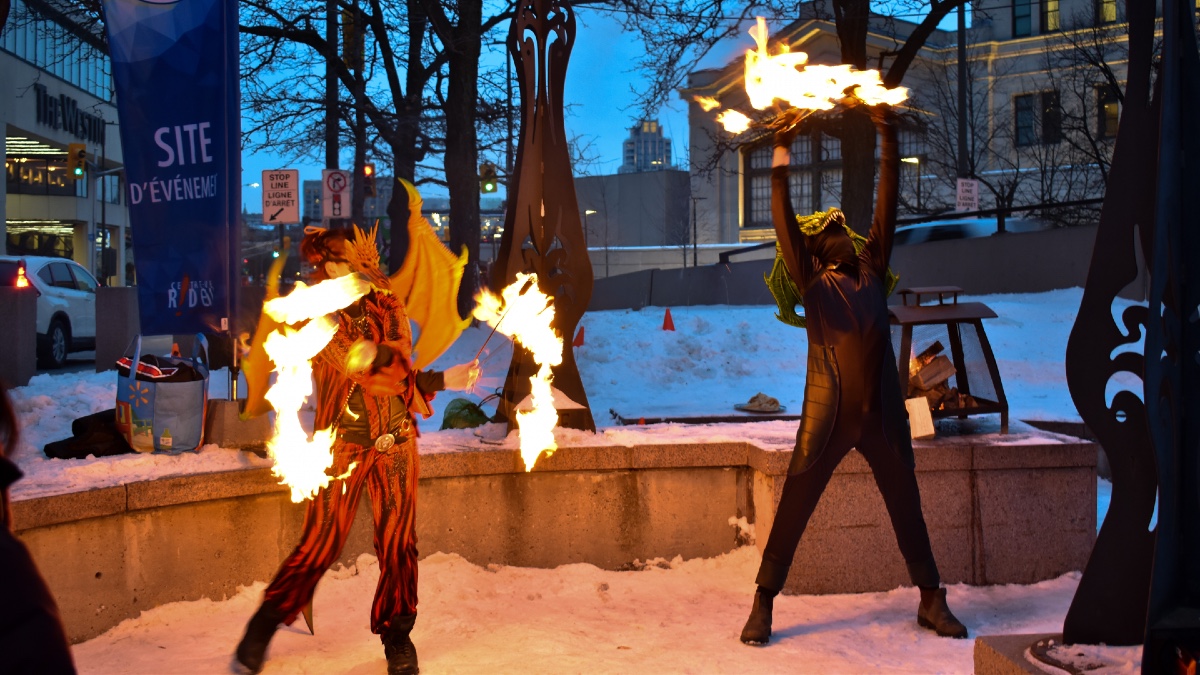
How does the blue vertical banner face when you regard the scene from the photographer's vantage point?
facing the viewer

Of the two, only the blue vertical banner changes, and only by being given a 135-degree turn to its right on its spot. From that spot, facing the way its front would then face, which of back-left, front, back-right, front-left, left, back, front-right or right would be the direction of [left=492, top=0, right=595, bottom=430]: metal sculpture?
back-right

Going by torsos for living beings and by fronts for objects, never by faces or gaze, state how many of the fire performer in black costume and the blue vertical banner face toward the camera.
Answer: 2

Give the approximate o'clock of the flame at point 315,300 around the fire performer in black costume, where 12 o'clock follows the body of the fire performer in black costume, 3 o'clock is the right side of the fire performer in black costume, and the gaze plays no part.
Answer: The flame is roughly at 2 o'clock from the fire performer in black costume.

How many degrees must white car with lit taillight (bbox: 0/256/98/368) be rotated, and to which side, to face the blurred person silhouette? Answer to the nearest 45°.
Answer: approximately 135° to its right

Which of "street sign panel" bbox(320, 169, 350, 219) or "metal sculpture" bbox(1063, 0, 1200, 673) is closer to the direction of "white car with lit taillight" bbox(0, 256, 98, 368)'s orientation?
the street sign panel

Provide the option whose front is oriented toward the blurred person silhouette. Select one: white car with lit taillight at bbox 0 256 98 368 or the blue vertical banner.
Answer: the blue vertical banner

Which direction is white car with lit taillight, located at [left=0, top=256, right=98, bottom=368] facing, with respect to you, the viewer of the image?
facing away from the viewer and to the right of the viewer

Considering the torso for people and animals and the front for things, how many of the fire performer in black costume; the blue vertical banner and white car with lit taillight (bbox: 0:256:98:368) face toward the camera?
2

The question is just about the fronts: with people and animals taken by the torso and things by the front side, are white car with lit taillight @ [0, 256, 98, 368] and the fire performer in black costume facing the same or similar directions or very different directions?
very different directions
